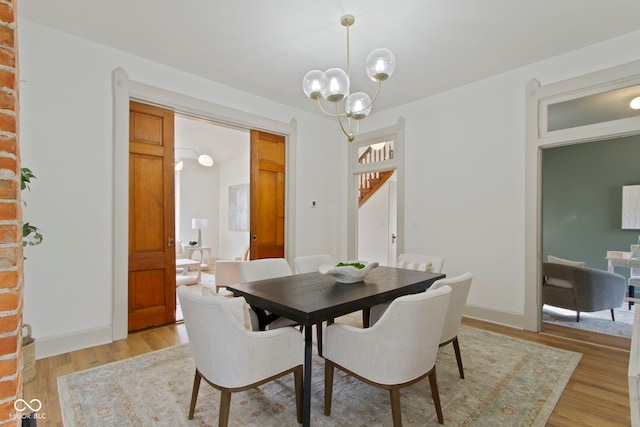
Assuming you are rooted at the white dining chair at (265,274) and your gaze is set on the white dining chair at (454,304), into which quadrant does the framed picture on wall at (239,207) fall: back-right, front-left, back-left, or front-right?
back-left

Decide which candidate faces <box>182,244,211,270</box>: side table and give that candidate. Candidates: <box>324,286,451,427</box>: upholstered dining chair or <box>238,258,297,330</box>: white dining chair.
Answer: the upholstered dining chair

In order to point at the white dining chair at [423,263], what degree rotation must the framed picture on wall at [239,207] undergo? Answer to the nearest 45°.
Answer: approximately 45° to its left

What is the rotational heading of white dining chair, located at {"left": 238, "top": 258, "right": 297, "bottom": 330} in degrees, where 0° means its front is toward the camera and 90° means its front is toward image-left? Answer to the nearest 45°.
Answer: approximately 315°

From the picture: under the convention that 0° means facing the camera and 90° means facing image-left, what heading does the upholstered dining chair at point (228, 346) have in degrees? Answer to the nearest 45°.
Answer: approximately 225°

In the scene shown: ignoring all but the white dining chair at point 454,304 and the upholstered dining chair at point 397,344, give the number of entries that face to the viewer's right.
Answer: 0

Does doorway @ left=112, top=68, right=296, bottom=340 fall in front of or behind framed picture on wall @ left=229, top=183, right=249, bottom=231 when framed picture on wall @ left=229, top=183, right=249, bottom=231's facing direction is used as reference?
in front

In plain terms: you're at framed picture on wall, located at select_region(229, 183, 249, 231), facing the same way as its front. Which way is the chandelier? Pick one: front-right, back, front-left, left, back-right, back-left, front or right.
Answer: front-left

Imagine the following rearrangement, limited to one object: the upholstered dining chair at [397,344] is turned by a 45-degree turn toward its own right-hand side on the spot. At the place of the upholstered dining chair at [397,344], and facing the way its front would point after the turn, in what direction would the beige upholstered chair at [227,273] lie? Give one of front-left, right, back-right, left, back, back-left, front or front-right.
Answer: front-left

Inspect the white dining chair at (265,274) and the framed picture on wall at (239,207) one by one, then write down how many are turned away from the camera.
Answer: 0

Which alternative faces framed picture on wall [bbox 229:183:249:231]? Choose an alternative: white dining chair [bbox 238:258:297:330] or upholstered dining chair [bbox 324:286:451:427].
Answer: the upholstered dining chair

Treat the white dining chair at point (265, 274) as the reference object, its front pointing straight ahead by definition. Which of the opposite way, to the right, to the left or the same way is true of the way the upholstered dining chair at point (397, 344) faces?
the opposite way

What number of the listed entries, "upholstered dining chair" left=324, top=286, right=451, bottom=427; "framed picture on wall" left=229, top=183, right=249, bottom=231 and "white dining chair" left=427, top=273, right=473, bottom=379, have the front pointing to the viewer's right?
0

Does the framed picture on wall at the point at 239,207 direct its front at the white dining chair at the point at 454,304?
no

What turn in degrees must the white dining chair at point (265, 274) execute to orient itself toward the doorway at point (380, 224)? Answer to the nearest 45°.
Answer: approximately 90° to its left

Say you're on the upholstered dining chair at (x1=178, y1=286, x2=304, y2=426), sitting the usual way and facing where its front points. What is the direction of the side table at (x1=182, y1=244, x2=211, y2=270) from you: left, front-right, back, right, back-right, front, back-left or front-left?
front-left

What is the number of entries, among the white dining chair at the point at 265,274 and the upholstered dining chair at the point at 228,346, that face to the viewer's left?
0

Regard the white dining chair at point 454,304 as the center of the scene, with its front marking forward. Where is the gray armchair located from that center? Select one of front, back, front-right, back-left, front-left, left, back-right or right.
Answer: right

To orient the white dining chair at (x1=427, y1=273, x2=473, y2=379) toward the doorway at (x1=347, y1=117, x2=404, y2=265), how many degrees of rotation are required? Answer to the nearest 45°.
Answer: approximately 45° to its right

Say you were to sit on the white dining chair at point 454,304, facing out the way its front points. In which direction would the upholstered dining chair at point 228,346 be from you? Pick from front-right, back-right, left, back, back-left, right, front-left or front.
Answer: left
